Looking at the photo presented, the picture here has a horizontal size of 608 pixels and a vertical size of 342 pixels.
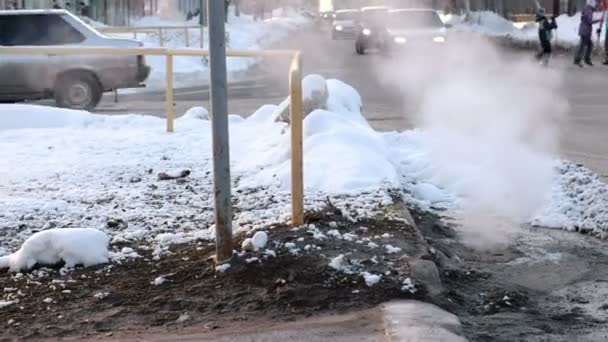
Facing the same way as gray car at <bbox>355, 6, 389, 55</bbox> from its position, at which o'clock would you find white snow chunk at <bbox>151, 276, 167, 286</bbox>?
The white snow chunk is roughly at 12 o'clock from the gray car.

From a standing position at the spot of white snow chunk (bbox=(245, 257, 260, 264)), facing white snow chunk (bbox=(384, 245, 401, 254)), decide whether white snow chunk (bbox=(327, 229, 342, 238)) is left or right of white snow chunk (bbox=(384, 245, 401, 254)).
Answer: left

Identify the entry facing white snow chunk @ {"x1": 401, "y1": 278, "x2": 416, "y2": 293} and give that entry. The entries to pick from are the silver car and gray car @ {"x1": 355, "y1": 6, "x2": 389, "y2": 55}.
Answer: the gray car

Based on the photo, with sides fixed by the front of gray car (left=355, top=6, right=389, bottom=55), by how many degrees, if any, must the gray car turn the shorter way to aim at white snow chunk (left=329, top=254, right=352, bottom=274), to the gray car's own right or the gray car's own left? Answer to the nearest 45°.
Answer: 0° — it already faces it

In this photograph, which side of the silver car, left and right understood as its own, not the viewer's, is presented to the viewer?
left

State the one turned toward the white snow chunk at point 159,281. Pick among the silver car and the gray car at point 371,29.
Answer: the gray car

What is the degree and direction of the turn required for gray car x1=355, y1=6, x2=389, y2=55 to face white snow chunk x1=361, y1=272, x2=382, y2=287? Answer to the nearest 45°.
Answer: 0° — it already faces it

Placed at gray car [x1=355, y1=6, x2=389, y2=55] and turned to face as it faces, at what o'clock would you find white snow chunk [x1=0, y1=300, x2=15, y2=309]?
The white snow chunk is roughly at 12 o'clock from the gray car.

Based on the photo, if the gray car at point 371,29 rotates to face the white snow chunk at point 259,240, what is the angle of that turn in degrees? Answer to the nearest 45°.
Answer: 0° — it already faces it

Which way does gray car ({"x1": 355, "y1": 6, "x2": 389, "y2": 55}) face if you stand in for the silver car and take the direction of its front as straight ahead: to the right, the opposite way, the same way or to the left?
to the left

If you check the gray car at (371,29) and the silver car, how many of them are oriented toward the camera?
1

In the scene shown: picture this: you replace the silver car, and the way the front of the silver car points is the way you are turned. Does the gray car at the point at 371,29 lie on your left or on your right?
on your right
